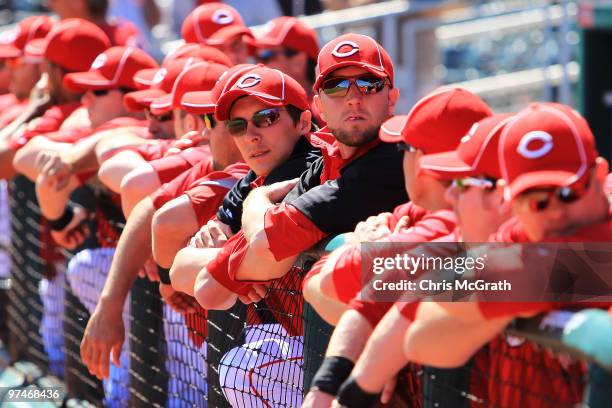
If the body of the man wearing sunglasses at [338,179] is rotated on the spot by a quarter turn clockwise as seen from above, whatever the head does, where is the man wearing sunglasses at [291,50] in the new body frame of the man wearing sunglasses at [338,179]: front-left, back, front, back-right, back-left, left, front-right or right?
front-right

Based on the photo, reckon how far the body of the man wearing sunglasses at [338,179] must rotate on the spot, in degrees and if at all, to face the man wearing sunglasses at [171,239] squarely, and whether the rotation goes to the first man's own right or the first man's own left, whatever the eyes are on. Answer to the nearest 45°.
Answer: approximately 90° to the first man's own right

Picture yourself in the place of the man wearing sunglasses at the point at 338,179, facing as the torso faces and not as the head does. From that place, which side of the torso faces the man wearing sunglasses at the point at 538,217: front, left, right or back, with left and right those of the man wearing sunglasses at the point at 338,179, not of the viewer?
left
